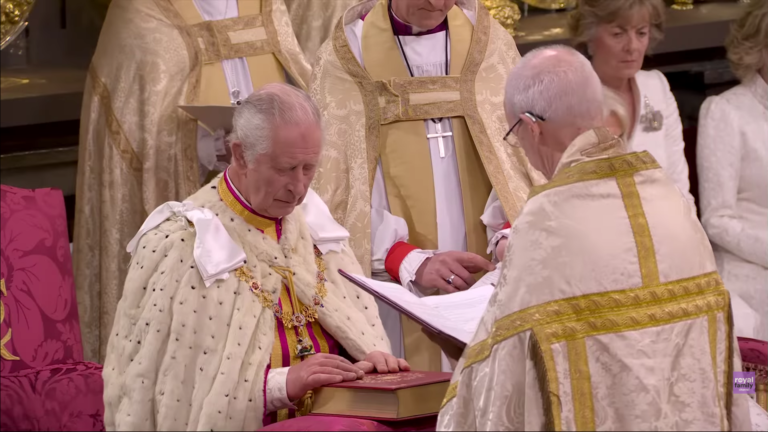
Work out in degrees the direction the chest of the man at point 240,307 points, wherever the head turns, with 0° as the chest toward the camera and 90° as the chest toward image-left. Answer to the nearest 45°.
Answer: approximately 315°

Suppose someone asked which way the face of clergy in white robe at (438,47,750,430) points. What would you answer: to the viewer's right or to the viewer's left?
to the viewer's left

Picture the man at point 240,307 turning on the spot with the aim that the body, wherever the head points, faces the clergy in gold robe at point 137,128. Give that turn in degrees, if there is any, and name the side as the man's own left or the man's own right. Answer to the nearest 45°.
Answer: approximately 135° to the man's own left

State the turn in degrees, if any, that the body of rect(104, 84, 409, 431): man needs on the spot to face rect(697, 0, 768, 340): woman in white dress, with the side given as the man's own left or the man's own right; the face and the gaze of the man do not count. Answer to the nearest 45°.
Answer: approximately 90° to the man's own left

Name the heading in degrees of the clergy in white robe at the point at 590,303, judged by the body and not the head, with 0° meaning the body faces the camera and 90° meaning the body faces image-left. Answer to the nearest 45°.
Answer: approximately 135°

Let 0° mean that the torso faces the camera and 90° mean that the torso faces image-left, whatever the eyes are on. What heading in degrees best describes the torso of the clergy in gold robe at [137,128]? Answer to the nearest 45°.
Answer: approximately 315°

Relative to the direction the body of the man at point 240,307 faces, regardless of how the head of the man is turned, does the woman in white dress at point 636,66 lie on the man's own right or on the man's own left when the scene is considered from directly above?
on the man's own left

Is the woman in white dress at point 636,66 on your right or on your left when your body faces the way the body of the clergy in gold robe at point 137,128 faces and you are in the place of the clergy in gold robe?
on your left
